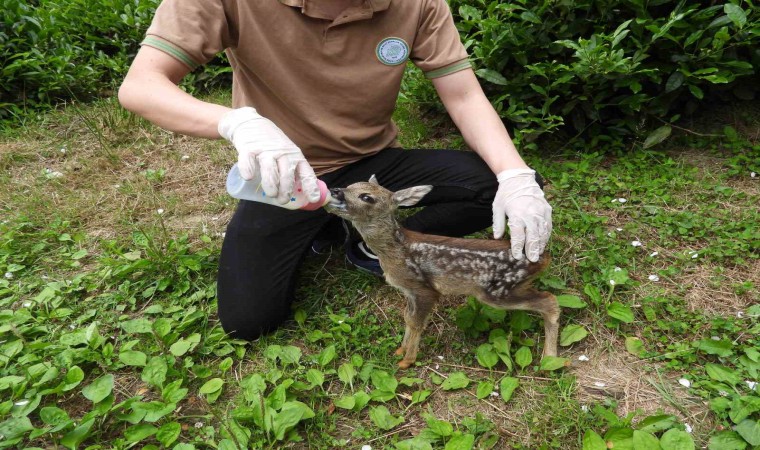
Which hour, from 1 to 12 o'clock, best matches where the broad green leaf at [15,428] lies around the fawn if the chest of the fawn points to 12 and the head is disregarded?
The broad green leaf is roughly at 11 o'clock from the fawn.

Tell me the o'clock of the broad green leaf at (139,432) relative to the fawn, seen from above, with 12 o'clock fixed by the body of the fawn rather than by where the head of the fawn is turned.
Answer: The broad green leaf is roughly at 11 o'clock from the fawn.

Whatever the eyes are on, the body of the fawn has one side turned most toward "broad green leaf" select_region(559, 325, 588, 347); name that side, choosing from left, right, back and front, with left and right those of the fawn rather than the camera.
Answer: back

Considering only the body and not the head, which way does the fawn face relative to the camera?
to the viewer's left

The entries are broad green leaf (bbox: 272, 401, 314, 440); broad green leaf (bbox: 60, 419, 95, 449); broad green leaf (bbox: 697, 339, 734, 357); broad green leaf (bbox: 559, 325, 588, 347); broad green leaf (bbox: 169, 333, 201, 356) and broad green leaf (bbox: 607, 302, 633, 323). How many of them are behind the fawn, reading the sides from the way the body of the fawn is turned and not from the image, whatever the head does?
3

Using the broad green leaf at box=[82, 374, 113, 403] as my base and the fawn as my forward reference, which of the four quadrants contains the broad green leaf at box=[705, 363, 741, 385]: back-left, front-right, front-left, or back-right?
front-right

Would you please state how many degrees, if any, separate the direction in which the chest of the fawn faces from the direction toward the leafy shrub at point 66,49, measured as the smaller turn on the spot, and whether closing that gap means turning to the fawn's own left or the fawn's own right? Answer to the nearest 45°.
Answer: approximately 45° to the fawn's own right

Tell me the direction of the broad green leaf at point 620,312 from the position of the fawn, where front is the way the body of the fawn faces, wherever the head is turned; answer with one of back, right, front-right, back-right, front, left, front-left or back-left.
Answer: back

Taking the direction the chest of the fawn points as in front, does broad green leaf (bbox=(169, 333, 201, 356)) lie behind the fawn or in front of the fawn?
in front

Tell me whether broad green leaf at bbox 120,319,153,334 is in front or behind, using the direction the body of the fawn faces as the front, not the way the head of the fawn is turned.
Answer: in front

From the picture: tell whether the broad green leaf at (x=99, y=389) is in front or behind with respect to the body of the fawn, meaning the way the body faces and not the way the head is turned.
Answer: in front

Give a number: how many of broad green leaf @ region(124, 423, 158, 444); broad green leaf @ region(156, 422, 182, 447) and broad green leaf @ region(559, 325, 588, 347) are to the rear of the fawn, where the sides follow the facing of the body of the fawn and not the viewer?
1

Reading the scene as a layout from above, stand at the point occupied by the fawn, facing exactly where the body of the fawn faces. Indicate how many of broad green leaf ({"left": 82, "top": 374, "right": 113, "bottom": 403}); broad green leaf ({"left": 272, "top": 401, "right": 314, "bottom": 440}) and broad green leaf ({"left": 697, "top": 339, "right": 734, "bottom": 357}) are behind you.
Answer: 1

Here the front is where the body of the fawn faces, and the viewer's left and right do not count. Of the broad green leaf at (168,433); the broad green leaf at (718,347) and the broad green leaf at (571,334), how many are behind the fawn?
2

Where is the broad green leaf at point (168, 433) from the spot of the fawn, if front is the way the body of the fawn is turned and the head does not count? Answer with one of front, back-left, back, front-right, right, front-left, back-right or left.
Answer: front-left

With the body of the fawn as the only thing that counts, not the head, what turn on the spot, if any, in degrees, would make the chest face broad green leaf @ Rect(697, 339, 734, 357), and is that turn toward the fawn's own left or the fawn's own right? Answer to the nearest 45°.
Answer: approximately 180°
